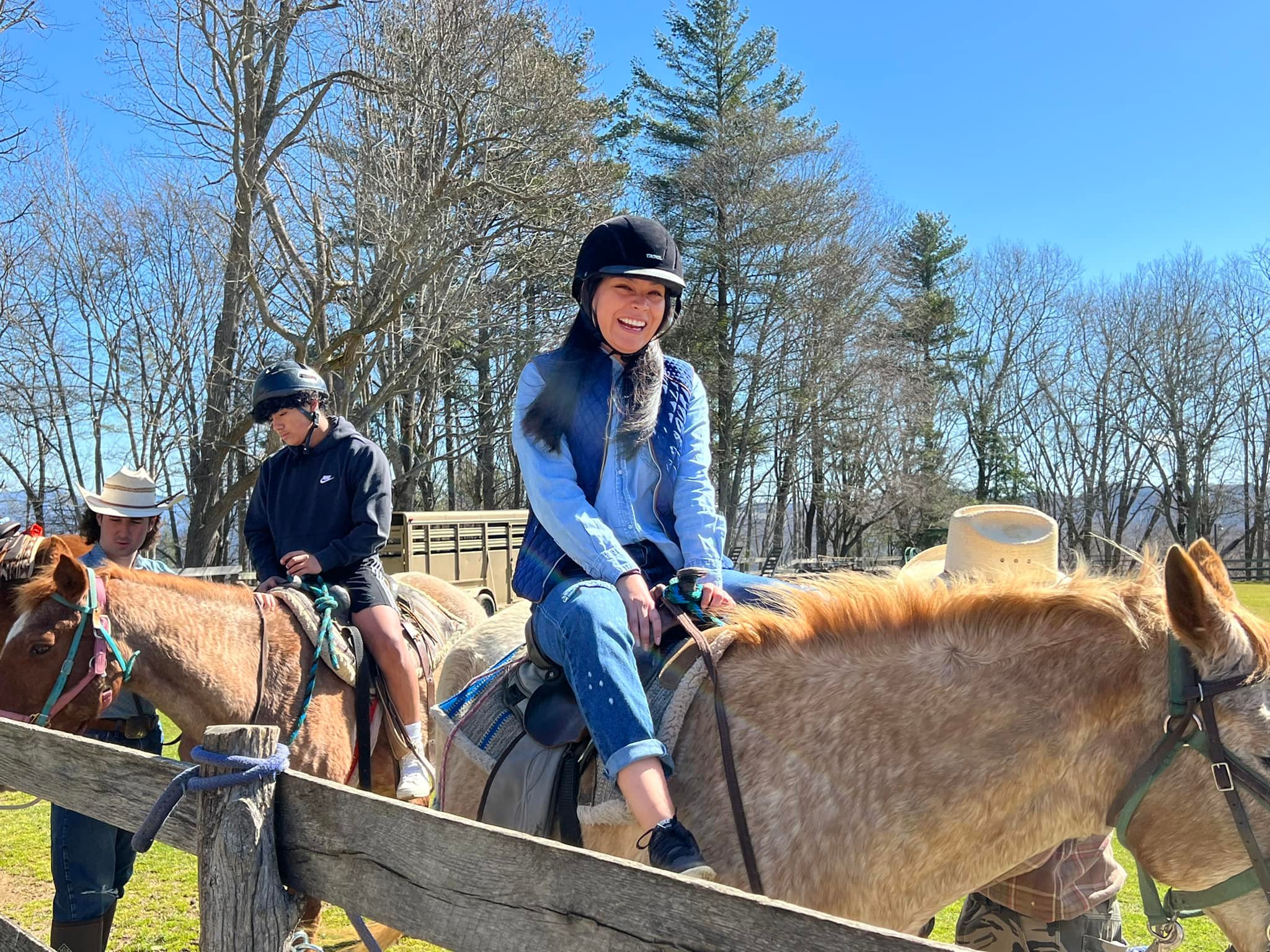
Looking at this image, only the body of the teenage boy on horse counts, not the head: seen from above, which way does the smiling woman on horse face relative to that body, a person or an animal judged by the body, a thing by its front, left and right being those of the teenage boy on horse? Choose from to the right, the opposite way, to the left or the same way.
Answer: to the left

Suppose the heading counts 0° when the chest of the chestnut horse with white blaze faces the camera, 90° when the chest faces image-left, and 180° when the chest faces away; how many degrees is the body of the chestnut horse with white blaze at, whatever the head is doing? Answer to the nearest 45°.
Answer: approximately 45°

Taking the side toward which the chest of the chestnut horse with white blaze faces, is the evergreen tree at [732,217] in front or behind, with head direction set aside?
behind

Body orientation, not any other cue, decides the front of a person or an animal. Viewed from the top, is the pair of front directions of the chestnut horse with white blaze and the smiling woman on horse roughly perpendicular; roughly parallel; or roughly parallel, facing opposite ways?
roughly perpendicular

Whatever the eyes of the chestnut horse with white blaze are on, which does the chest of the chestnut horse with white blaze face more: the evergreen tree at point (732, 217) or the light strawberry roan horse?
the light strawberry roan horse

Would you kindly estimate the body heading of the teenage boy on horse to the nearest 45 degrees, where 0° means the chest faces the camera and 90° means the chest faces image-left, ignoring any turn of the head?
approximately 45°

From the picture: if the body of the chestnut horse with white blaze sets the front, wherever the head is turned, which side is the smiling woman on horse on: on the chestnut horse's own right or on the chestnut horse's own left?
on the chestnut horse's own left
